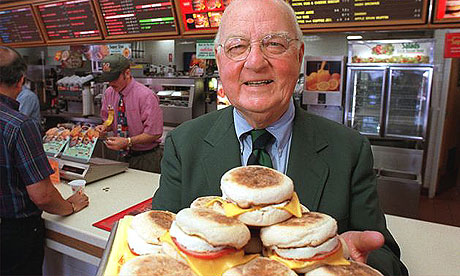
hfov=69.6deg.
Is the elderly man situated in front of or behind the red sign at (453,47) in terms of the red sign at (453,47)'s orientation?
in front

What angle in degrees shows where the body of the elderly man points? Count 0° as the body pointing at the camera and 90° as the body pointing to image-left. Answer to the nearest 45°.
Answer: approximately 0°

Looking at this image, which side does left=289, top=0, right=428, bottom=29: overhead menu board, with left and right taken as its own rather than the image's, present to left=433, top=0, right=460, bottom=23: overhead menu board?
left

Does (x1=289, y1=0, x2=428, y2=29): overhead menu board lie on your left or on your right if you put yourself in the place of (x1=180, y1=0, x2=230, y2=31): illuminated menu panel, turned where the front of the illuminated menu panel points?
on your left

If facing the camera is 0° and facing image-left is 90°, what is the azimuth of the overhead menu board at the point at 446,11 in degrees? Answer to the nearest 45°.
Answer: approximately 0°

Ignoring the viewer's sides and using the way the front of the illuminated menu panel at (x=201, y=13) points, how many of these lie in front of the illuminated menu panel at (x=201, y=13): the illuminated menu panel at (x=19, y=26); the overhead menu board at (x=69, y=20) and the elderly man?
1

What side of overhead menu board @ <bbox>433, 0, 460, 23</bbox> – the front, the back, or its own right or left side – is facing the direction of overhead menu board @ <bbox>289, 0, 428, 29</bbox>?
right

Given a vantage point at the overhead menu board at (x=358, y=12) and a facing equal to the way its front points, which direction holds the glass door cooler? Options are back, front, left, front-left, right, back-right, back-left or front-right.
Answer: back

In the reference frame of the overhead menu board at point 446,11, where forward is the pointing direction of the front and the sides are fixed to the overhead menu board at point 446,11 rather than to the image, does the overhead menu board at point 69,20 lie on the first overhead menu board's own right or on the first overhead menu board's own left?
on the first overhead menu board's own right

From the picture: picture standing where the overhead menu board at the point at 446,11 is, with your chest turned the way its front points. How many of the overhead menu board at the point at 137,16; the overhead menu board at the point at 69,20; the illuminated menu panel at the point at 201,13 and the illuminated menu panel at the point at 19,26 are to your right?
4

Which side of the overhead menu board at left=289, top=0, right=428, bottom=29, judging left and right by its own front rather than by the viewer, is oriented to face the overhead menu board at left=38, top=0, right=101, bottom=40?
right
